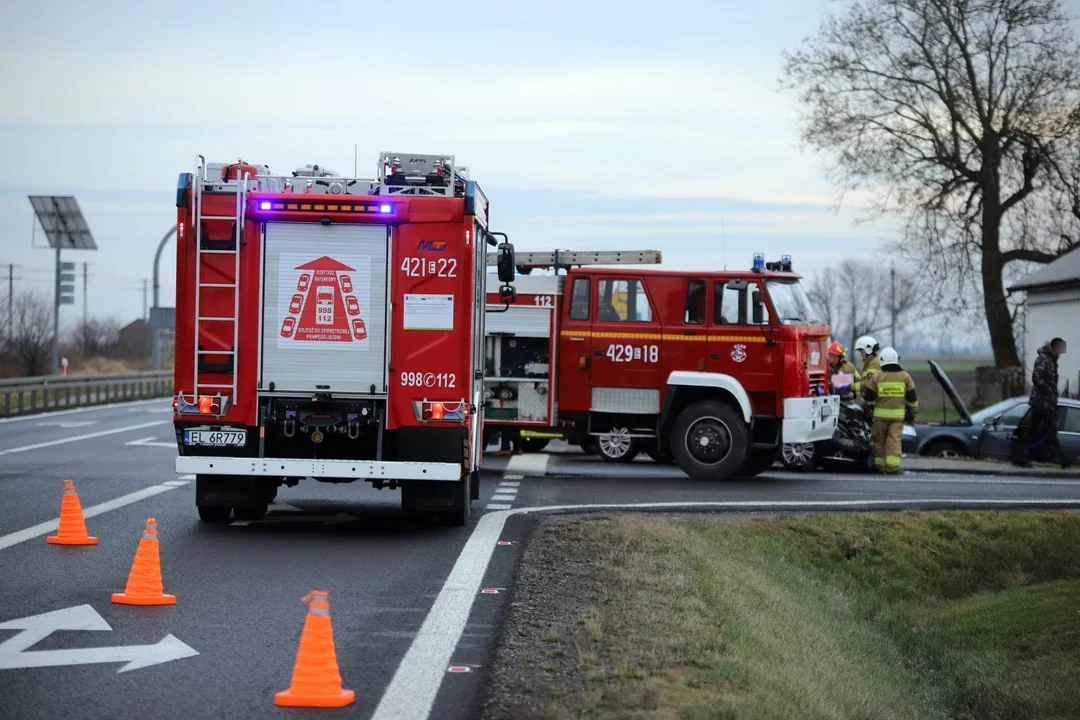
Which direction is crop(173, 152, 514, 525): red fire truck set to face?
away from the camera

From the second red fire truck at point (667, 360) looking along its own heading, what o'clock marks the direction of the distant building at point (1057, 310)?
The distant building is roughly at 10 o'clock from the second red fire truck.

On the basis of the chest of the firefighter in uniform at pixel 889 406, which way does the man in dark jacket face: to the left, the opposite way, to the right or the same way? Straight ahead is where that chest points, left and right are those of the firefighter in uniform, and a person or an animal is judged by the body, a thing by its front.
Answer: to the right

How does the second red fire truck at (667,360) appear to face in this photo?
to the viewer's right

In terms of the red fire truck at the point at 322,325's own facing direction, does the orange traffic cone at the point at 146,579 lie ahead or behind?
behind
